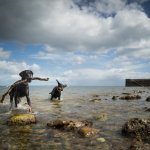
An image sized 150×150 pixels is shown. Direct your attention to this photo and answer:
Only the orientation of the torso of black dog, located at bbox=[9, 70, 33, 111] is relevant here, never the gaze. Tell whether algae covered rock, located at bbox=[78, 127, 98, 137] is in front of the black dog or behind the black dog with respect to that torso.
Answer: in front

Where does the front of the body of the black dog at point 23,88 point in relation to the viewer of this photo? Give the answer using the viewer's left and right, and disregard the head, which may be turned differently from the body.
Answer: facing the viewer and to the right of the viewer

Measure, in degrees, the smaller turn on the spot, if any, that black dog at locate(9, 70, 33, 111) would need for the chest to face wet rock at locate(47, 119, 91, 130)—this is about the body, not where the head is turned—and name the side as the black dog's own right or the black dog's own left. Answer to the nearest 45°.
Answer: approximately 45° to the black dog's own right

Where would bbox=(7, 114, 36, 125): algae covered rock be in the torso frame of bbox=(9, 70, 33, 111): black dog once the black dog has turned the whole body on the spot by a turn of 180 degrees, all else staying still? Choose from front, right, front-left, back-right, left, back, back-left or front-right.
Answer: back-left

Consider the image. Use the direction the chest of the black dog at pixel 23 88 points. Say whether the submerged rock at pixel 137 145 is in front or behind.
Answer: in front
